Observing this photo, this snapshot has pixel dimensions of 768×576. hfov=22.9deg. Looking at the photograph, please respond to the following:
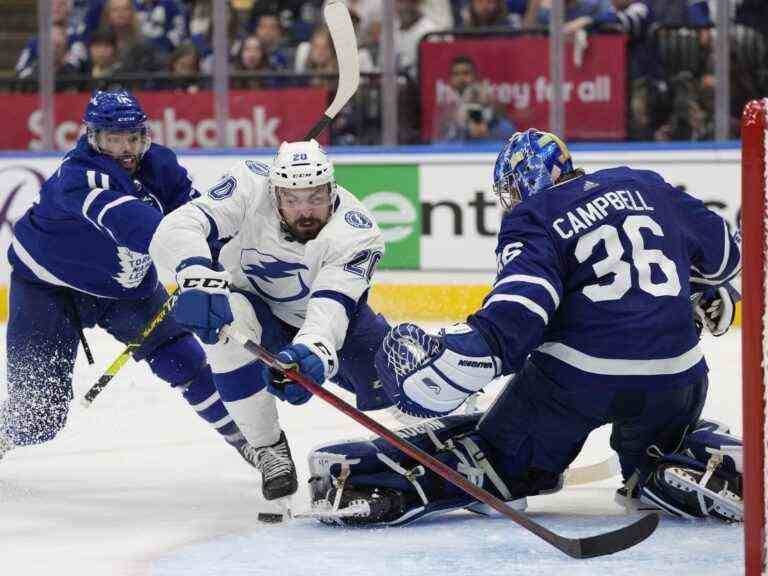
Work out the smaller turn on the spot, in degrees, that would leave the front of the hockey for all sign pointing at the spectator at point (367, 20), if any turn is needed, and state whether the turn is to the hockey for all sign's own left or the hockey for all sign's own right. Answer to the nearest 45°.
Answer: approximately 90° to the hockey for all sign's own right

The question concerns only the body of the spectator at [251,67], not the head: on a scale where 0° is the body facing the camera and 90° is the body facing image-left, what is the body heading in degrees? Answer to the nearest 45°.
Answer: approximately 0°

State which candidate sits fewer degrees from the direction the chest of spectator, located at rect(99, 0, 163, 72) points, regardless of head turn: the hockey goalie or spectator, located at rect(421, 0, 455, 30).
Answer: the hockey goalie

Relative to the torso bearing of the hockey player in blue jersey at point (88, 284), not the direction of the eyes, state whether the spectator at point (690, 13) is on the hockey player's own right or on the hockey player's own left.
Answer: on the hockey player's own left

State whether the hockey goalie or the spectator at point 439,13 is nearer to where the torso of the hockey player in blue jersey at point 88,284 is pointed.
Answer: the hockey goalie

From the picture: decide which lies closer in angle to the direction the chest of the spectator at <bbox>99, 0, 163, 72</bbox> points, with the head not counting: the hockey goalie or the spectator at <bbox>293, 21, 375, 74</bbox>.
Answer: the hockey goalie

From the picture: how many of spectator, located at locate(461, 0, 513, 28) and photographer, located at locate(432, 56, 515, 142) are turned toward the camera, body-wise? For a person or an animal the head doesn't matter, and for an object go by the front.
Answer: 2

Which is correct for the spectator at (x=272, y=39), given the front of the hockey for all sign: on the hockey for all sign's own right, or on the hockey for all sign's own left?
on the hockey for all sign's own right

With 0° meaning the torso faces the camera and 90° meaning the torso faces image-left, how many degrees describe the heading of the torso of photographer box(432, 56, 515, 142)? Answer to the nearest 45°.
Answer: approximately 0°
